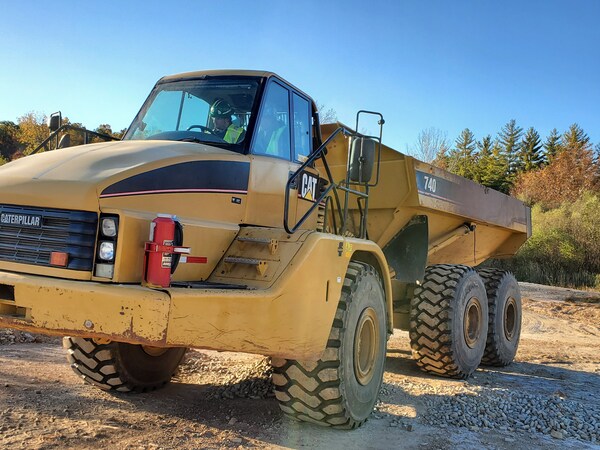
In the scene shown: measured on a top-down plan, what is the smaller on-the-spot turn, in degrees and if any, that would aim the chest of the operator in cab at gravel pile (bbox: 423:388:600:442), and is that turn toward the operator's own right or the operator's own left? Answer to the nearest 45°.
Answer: approximately 135° to the operator's own left

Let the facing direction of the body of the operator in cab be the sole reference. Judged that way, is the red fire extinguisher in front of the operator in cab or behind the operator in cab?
in front

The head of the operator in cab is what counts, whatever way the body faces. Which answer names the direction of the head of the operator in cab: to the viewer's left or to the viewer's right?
to the viewer's left

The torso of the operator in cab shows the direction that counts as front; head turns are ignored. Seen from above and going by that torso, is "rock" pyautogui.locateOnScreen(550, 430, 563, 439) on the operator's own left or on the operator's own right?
on the operator's own left

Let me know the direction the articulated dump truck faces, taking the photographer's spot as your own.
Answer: facing the viewer and to the left of the viewer
